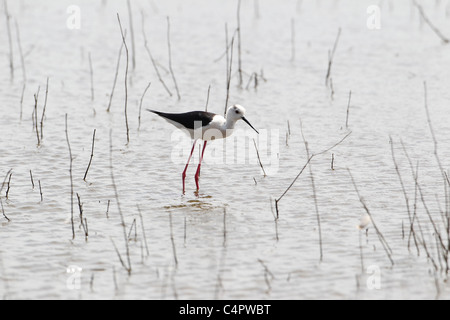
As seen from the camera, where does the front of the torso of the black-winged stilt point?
to the viewer's right
